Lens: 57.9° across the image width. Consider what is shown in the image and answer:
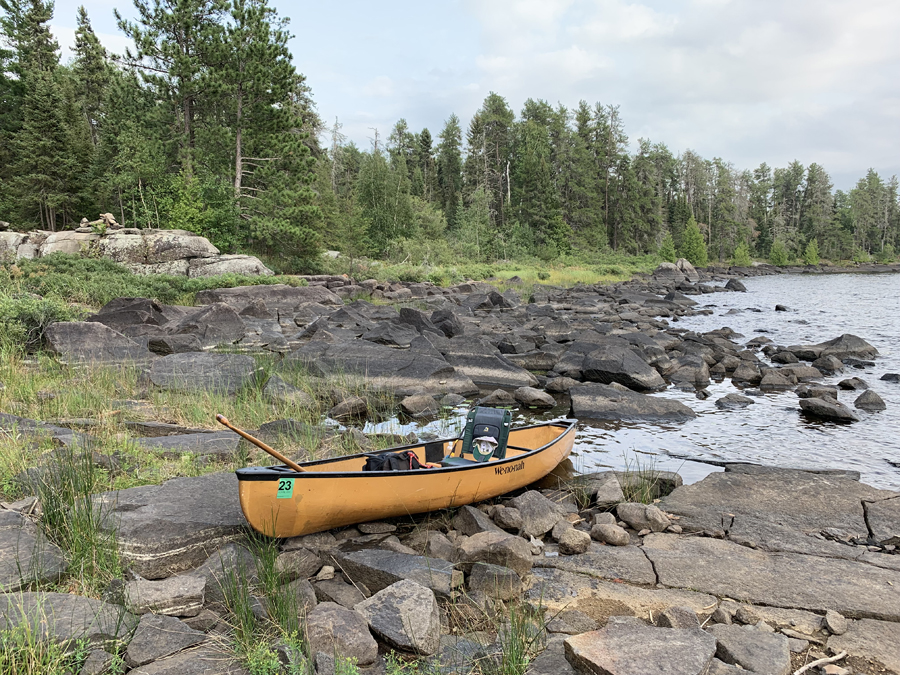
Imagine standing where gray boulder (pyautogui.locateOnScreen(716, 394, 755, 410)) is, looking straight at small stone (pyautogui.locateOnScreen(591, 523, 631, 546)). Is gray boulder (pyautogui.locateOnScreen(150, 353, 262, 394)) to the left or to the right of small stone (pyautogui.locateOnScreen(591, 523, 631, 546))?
right

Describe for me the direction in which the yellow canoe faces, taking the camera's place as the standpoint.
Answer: facing the viewer and to the left of the viewer

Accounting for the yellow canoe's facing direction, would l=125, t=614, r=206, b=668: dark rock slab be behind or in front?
in front

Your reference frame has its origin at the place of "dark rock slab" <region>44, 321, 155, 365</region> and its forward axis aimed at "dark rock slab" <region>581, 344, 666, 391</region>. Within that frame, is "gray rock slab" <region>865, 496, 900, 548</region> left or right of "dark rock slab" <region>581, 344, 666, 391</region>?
right

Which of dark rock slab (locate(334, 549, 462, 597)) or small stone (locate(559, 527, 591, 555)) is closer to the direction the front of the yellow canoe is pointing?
the dark rock slab

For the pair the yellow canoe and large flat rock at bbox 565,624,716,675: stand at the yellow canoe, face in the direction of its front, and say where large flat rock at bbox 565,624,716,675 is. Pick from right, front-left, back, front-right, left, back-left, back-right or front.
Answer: left

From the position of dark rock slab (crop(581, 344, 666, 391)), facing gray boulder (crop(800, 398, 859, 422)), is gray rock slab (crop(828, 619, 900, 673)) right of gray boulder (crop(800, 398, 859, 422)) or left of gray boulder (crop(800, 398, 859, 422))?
right

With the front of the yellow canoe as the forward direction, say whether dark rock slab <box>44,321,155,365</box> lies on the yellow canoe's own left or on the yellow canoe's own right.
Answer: on the yellow canoe's own right
